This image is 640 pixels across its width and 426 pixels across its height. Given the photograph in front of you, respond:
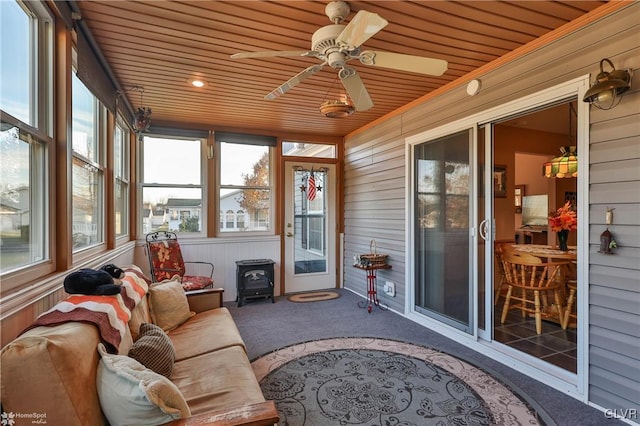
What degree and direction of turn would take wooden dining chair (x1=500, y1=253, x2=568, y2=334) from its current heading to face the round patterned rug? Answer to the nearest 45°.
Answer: approximately 180°

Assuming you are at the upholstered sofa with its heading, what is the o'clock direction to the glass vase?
The glass vase is roughly at 12 o'clock from the upholstered sofa.

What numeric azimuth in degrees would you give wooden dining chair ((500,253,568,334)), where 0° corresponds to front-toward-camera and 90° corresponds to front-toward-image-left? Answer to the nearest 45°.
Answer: approximately 225°

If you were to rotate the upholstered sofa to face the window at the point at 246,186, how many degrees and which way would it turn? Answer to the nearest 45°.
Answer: approximately 45° to its left

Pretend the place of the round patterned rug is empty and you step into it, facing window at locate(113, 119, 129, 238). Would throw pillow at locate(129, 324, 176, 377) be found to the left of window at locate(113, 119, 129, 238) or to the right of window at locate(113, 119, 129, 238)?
left

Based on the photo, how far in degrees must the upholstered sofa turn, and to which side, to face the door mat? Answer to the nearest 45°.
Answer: approximately 45° to its left

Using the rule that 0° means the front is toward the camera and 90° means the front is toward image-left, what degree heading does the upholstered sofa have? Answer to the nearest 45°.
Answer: approximately 270°
